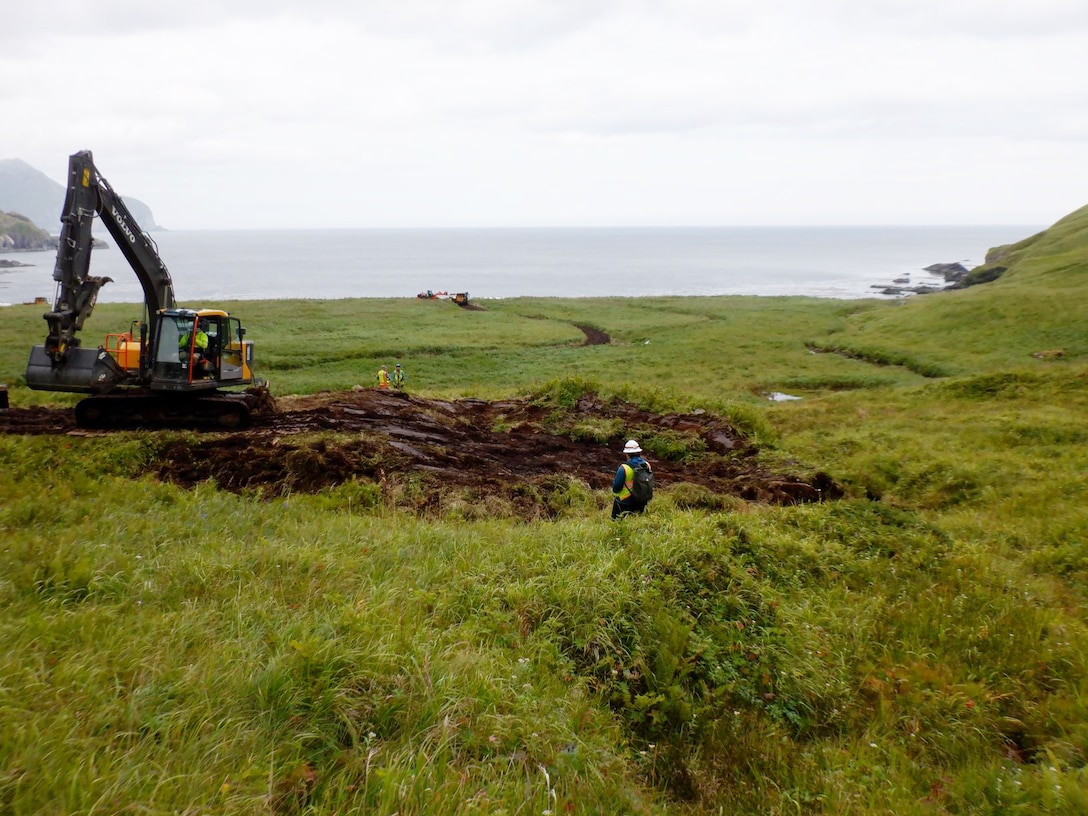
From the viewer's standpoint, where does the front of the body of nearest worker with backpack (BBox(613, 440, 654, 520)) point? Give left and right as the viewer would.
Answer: facing away from the viewer and to the left of the viewer

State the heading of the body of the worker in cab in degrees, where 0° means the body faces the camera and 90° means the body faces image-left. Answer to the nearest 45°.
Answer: approximately 45°

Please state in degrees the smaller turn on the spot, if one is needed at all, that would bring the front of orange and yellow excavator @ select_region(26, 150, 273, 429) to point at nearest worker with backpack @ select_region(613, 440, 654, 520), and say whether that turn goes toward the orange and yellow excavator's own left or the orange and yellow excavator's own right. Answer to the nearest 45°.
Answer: approximately 90° to the orange and yellow excavator's own left

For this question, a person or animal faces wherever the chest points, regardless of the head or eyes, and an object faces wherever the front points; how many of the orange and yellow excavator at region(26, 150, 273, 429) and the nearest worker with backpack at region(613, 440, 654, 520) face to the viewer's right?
0

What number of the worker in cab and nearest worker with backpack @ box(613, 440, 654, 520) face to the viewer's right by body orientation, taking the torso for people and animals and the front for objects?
0

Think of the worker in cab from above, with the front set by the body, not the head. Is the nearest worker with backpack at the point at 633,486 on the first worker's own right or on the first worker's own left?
on the first worker's own left

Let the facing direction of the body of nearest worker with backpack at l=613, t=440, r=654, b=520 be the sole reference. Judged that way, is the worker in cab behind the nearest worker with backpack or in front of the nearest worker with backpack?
in front

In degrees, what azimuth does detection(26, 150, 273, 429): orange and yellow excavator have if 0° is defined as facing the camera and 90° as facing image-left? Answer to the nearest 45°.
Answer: approximately 45°
